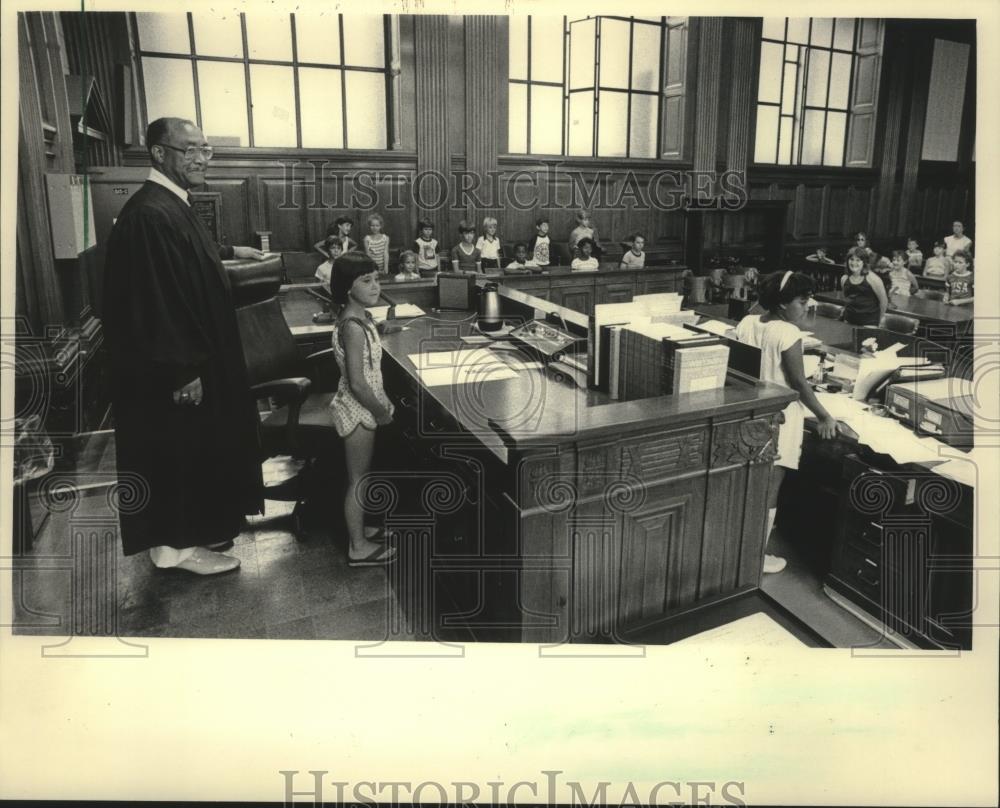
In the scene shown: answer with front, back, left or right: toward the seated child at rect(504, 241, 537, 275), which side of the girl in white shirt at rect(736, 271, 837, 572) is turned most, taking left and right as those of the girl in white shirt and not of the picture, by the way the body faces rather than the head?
left

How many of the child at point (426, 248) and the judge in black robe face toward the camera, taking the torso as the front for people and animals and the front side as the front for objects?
1

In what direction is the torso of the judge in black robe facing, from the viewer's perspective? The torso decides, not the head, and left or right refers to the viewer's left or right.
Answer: facing to the right of the viewer
